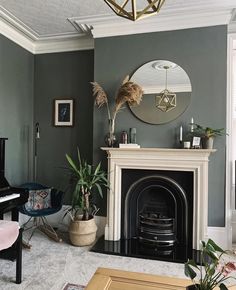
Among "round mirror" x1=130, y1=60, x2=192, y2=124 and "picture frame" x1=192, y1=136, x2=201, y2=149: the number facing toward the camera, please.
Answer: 2

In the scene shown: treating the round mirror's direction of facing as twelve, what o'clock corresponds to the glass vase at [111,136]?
The glass vase is roughly at 3 o'clock from the round mirror.

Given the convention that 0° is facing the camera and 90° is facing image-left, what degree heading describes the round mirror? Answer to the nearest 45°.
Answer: approximately 0°

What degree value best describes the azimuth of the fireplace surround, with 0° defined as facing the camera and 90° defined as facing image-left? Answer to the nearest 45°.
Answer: approximately 0°
